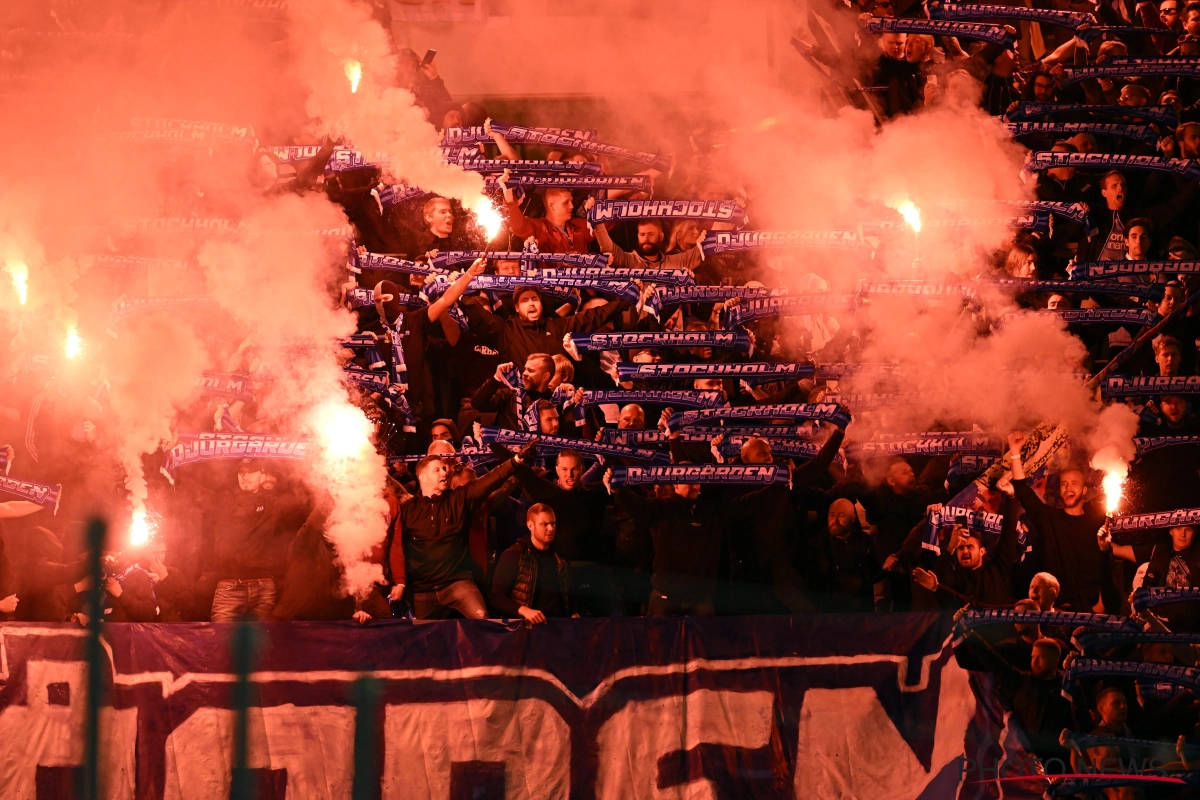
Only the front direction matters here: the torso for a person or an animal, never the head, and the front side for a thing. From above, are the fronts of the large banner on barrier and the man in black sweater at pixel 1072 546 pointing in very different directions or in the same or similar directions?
same or similar directions

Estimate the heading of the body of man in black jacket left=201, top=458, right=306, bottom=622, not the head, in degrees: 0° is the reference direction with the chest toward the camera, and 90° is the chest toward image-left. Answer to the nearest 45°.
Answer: approximately 0°

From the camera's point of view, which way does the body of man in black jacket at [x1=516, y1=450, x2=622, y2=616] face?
toward the camera

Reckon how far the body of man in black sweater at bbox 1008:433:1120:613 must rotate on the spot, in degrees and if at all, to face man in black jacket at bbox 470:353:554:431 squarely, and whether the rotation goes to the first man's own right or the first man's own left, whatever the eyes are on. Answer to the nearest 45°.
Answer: approximately 90° to the first man's own right

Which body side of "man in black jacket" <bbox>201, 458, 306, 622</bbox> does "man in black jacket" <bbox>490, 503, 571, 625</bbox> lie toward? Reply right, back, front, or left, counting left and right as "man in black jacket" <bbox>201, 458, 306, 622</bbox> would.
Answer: left

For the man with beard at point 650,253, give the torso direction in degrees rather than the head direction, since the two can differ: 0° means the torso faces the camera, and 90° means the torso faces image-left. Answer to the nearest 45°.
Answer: approximately 0°

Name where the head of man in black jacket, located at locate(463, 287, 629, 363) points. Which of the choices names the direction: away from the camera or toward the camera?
toward the camera

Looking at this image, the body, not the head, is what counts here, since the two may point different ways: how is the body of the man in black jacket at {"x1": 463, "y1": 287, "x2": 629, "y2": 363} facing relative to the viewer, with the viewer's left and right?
facing the viewer

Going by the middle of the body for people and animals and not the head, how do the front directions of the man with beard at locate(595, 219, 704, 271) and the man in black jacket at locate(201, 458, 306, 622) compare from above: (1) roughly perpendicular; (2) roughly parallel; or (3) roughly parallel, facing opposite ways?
roughly parallel

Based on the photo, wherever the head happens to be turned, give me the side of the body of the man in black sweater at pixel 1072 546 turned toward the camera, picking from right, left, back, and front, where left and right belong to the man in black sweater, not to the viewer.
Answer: front

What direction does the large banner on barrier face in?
toward the camera
